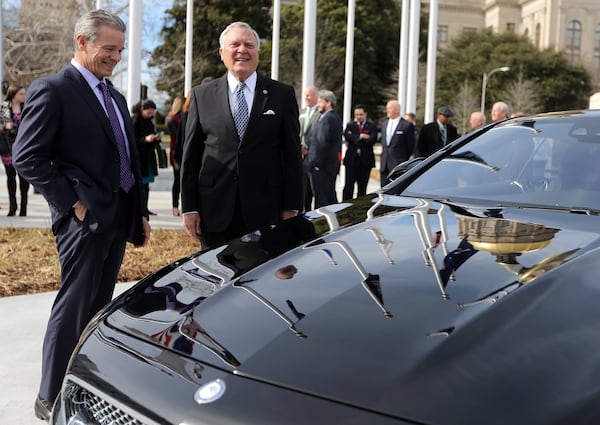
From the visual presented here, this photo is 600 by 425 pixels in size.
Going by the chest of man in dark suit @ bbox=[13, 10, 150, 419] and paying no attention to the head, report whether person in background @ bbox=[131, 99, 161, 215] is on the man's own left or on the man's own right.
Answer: on the man's own left

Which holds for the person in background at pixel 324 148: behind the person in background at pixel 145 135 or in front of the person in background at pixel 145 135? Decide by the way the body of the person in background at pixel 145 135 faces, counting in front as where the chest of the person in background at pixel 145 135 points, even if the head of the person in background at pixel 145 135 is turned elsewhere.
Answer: in front

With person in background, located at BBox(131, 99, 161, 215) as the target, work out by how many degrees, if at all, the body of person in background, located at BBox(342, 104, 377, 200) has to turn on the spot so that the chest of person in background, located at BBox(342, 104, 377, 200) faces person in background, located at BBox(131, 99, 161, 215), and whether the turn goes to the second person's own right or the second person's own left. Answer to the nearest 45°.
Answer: approximately 45° to the second person's own right

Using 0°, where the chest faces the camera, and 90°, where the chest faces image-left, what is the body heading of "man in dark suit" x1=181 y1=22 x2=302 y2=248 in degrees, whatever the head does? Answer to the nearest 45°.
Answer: approximately 0°

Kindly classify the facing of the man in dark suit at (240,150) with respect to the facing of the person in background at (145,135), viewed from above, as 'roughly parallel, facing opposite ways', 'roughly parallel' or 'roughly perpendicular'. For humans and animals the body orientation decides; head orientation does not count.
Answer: roughly perpendicular

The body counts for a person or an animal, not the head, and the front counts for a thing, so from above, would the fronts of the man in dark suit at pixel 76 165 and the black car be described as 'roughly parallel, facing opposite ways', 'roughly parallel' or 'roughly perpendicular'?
roughly perpendicular

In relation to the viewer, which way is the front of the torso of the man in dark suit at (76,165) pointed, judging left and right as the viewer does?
facing the viewer and to the right of the viewer

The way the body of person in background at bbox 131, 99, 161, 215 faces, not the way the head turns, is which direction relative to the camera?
to the viewer's right

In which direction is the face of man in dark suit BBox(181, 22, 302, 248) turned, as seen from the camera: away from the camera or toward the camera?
toward the camera

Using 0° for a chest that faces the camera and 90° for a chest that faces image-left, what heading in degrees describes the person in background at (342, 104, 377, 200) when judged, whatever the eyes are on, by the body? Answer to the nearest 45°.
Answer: approximately 0°

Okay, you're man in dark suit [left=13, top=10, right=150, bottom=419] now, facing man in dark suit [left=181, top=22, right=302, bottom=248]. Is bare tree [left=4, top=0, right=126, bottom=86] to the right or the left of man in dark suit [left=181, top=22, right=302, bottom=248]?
left

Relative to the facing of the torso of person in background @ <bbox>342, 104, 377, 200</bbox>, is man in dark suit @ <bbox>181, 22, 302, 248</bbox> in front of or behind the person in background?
in front
